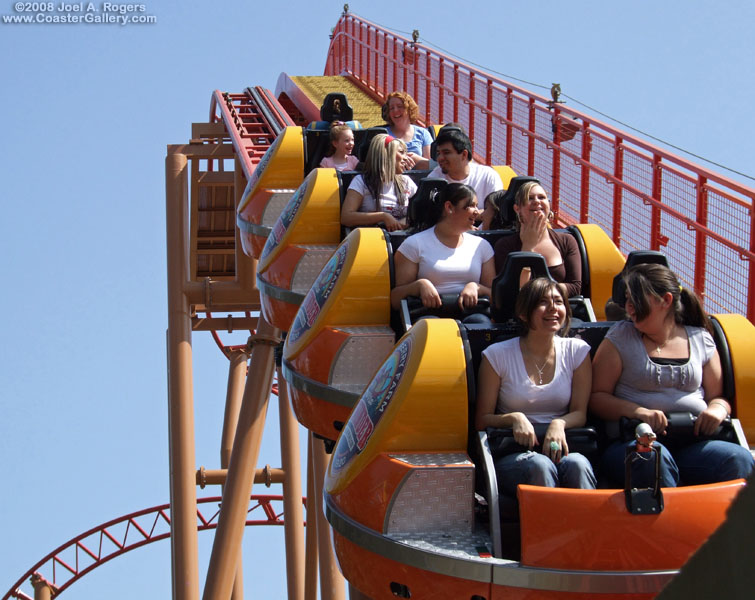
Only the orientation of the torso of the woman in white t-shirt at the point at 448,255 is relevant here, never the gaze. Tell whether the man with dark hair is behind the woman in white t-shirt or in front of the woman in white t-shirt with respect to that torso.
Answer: behind

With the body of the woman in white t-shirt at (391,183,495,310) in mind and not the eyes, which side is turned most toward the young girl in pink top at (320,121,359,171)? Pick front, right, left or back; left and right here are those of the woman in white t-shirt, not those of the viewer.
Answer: back

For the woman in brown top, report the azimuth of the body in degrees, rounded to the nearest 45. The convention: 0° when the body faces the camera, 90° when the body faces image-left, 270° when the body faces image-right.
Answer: approximately 0°

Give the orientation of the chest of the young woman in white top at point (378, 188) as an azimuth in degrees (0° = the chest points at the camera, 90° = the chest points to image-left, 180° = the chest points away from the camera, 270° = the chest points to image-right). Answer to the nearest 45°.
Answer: approximately 315°

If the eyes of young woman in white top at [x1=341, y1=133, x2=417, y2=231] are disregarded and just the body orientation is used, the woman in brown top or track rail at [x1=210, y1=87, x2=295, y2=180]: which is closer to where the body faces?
the woman in brown top

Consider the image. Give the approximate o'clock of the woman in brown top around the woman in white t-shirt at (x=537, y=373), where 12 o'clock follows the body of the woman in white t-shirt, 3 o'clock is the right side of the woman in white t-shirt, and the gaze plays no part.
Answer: The woman in brown top is roughly at 6 o'clock from the woman in white t-shirt.

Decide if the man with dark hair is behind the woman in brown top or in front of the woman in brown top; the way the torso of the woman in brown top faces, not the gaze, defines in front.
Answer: behind
